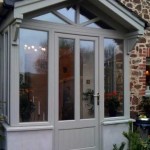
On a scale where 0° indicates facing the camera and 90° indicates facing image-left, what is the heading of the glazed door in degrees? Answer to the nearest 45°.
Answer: approximately 315°

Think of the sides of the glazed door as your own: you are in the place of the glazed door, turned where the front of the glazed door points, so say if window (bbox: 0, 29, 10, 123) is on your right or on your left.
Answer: on your right

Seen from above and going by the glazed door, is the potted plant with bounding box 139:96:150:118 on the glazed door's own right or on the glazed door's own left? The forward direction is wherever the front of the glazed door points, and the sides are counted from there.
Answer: on the glazed door's own left
